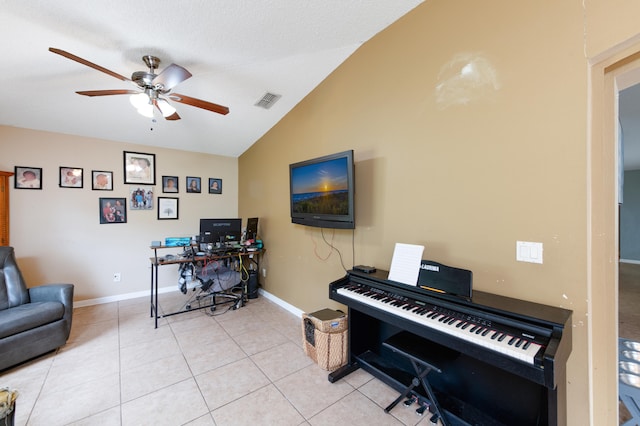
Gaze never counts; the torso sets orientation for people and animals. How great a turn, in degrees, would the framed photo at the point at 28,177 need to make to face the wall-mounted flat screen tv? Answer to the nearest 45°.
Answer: approximately 45° to its left

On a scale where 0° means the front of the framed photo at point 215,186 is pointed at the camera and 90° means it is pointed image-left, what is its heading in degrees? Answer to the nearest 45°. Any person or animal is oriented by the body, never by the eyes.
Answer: approximately 0°

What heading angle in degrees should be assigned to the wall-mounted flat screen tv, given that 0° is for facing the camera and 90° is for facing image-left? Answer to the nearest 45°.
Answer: approximately 45°

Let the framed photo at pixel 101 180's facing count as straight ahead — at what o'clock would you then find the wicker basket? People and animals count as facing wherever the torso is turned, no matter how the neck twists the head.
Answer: The wicker basket is roughly at 11 o'clock from the framed photo.

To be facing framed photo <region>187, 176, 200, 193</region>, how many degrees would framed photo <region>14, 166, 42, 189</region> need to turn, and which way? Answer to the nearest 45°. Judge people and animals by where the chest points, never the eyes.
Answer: approximately 90° to its left

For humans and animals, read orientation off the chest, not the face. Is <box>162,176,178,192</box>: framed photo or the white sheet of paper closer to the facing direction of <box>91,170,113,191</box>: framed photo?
the white sheet of paper

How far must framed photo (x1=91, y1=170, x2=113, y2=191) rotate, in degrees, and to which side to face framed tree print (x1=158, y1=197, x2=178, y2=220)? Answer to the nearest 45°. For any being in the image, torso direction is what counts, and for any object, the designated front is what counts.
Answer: approximately 90° to its left
